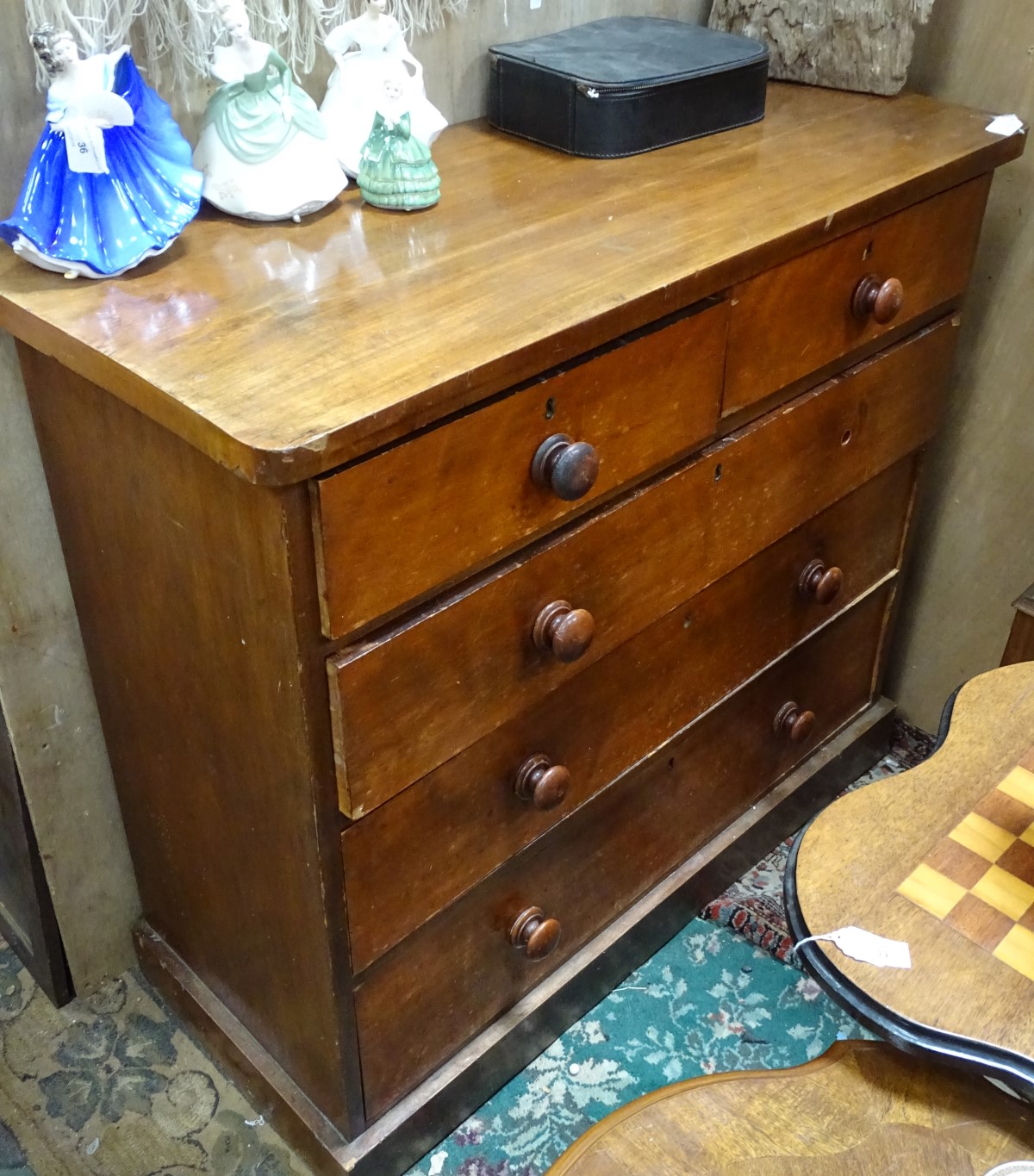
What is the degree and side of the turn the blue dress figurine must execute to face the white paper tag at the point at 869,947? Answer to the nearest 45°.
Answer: approximately 45° to its left

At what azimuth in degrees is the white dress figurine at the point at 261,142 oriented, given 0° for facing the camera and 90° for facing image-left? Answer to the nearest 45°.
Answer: approximately 0°

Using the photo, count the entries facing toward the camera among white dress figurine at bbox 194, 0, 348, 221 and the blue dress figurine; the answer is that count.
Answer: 2
